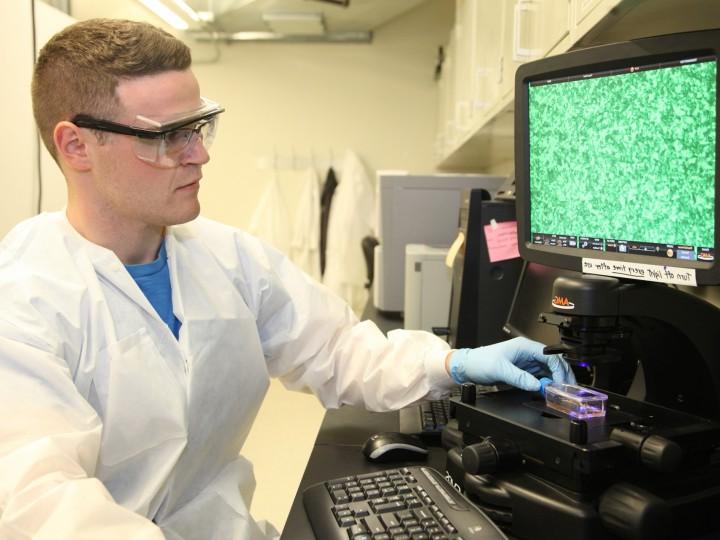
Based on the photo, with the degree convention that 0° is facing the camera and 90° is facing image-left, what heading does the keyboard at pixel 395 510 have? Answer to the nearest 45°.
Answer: approximately 90°

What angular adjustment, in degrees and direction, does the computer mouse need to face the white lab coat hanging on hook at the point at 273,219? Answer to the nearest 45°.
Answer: approximately 90° to its left

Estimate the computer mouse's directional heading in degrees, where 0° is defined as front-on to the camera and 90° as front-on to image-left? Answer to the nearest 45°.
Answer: approximately 270°

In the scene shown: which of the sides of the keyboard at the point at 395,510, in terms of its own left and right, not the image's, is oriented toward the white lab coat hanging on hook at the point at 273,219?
right

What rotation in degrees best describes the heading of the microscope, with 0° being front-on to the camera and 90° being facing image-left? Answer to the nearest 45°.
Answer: approximately 45°
